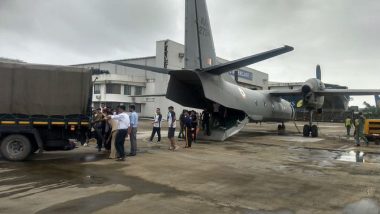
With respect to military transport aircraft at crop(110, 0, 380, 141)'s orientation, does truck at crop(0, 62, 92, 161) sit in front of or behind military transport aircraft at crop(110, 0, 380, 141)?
behind

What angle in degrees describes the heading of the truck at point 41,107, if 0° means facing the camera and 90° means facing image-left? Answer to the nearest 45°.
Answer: approximately 90°

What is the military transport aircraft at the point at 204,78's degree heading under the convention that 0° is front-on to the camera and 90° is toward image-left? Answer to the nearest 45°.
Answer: approximately 225°

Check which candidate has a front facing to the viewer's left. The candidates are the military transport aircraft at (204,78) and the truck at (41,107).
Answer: the truck

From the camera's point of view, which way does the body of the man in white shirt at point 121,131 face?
to the viewer's left

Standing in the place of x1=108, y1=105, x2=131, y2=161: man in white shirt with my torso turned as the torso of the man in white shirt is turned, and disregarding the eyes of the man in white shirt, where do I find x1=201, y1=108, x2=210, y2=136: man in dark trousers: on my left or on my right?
on my right

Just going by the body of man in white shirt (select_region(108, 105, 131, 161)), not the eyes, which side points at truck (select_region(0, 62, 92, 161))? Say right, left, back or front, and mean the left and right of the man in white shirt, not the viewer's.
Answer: front

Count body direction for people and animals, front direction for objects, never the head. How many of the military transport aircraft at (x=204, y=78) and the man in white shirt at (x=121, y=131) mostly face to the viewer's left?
1
